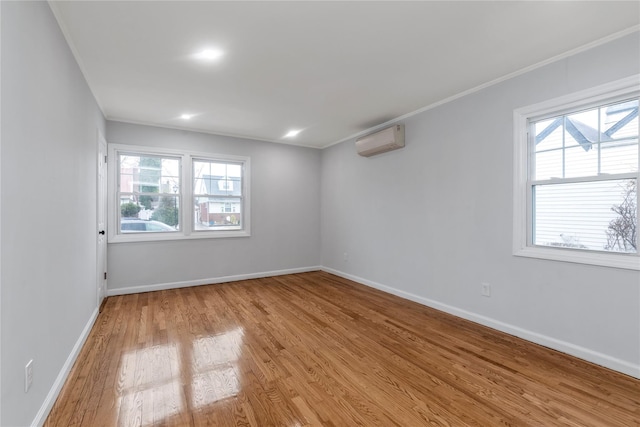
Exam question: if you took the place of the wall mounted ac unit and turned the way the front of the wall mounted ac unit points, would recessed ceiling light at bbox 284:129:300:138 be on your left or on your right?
on your right

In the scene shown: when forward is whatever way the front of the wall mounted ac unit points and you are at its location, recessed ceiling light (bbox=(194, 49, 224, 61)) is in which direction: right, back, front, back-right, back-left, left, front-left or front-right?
front

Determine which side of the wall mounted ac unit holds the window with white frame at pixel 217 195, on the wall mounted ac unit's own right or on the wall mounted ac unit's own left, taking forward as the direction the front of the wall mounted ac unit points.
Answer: on the wall mounted ac unit's own right

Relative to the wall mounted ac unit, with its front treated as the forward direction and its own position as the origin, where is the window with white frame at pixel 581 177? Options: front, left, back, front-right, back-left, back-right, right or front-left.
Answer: left

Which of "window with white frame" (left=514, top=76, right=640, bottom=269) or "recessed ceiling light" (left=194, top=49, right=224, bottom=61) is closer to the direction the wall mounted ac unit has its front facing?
the recessed ceiling light

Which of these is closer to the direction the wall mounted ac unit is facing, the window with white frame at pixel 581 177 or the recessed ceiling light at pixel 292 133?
the recessed ceiling light

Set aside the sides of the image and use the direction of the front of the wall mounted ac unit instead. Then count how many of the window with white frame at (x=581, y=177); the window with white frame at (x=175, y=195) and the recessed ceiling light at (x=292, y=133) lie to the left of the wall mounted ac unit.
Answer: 1

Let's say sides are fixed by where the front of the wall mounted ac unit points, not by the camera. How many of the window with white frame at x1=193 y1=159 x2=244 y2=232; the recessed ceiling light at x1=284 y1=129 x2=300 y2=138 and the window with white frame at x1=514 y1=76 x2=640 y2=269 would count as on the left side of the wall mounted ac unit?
1

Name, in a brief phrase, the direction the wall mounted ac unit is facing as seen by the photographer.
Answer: facing the viewer and to the left of the viewer
